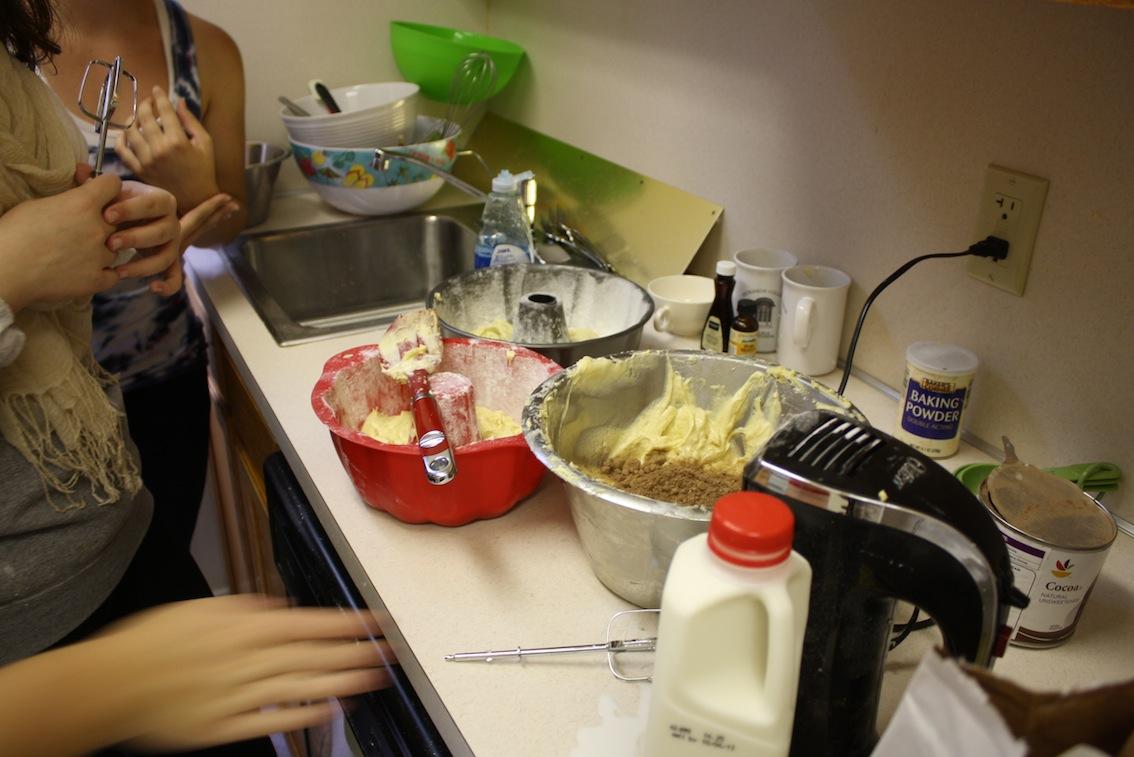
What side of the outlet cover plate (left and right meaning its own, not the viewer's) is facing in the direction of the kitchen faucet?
right

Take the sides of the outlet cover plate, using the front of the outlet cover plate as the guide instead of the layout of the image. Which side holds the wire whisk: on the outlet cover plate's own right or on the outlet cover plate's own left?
on the outlet cover plate's own right

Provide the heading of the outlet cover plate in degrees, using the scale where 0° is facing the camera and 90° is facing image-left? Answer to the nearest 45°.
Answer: approximately 45°

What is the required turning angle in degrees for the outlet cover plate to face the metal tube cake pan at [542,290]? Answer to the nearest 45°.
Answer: approximately 45° to its right
